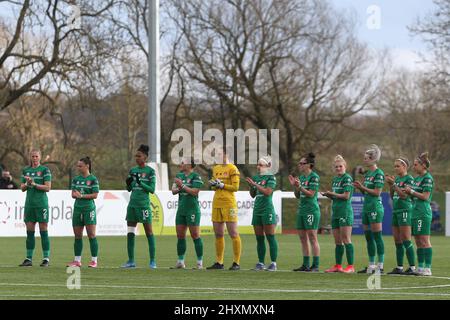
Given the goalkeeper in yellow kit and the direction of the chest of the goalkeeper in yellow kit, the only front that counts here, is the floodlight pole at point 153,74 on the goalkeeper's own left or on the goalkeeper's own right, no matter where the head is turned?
on the goalkeeper's own right

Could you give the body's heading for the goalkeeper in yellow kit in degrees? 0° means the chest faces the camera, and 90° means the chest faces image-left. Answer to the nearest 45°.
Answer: approximately 45°

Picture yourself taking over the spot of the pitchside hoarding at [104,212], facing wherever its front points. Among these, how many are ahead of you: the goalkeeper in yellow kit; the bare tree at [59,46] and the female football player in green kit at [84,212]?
2

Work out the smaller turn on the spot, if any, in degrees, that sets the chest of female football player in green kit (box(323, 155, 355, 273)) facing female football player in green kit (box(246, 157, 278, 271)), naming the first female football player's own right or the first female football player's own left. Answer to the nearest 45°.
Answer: approximately 45° to the first female football player's own right

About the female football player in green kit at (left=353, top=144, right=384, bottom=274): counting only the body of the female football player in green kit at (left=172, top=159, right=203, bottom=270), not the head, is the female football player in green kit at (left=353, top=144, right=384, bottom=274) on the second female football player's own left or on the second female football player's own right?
on the second female football player's own left

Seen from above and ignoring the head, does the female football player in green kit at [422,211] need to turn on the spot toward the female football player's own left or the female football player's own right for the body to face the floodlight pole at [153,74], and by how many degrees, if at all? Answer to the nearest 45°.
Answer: approximately 90° to the female football player's own right

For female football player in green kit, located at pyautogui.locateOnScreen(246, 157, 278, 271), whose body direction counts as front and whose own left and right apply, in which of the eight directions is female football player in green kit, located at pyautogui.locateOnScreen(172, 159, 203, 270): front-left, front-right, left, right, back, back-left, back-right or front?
front-right

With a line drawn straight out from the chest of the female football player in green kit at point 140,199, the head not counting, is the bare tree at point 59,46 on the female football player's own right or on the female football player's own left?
on the female football player's own right

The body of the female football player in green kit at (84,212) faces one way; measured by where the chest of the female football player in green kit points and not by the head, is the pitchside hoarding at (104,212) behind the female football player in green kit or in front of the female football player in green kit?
behind

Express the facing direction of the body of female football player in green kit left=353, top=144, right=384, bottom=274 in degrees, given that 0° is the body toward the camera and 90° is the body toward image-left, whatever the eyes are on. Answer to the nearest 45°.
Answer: approximately 45°

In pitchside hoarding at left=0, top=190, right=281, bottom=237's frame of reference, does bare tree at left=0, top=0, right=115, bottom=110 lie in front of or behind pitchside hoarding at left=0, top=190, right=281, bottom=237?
behind
